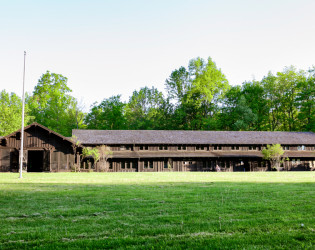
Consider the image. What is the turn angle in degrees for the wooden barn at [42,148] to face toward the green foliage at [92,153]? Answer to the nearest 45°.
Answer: approximately 90° to its left

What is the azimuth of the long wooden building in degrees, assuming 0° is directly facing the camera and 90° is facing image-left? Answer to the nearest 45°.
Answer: approximately 0°

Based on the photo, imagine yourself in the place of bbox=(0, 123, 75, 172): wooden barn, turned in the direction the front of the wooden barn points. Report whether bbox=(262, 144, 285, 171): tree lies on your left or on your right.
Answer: on your left
